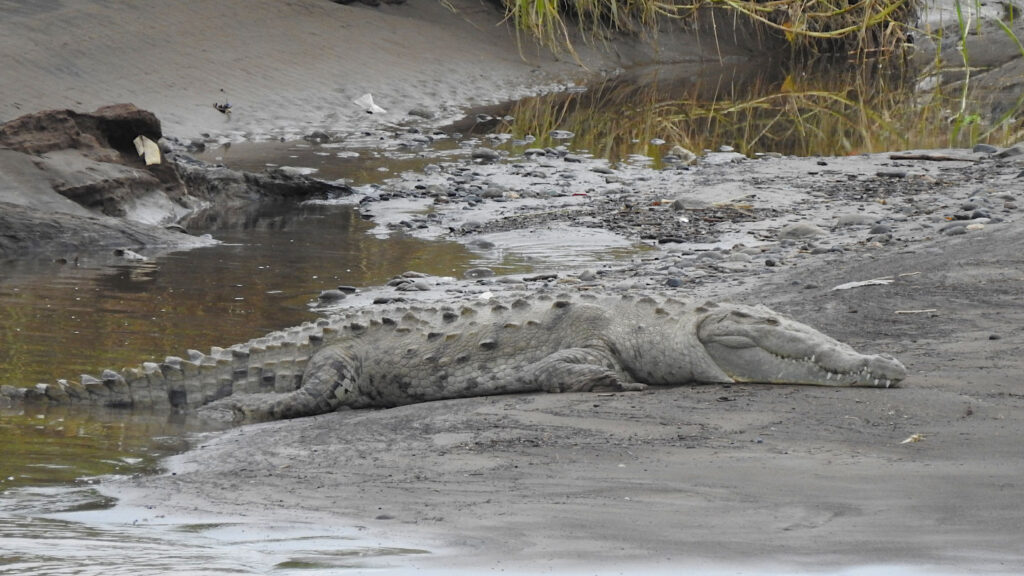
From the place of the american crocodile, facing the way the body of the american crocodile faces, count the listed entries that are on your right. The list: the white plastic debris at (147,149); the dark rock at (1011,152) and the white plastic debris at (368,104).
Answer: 0

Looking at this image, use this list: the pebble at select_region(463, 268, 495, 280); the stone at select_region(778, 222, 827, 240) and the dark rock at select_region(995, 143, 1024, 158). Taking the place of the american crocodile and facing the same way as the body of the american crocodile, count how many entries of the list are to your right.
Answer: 0

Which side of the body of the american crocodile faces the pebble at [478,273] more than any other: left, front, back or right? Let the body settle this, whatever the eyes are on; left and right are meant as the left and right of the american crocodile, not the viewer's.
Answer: left

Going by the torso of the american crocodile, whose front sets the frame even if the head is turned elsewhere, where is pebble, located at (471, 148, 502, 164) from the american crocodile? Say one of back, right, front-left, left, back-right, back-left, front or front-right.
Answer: left

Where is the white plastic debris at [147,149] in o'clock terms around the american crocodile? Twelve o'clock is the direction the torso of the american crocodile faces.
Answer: The white plastic debris is roughly at 8 o'clock from the american crocodile.

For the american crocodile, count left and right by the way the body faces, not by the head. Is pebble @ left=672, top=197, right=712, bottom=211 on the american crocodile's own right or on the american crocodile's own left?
on the american crocodile's own left

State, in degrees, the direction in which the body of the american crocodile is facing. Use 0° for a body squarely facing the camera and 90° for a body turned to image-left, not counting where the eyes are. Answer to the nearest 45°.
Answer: approximately 270°

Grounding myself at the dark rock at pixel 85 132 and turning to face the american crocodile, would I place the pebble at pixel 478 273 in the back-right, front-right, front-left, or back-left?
front-left

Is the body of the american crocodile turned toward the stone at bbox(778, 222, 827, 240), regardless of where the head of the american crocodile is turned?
no

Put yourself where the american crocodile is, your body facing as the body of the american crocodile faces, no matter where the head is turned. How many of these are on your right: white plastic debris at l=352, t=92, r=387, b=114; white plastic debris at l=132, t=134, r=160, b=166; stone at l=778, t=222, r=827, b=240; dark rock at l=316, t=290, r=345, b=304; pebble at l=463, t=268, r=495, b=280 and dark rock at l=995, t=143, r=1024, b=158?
0

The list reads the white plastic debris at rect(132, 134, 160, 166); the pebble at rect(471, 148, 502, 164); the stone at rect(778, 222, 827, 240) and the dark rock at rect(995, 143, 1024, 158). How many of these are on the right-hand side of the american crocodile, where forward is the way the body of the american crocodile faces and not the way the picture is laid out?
0

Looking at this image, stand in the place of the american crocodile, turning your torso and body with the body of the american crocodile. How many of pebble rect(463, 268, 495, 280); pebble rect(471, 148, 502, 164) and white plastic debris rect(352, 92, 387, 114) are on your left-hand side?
3

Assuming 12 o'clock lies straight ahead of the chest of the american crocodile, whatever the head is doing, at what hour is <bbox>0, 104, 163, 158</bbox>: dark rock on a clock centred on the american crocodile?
The dark rock is roughly at 8 o'clock from the american crocodile.

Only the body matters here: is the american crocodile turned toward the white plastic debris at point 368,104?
no
